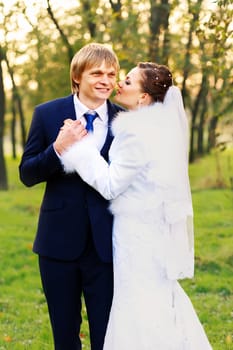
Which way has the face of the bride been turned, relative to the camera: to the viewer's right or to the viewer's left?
to the viewer's left

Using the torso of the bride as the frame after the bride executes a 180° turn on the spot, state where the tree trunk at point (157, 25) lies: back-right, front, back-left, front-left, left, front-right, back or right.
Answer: left

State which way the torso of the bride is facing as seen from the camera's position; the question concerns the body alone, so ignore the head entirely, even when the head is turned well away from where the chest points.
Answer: to the viewer's left
